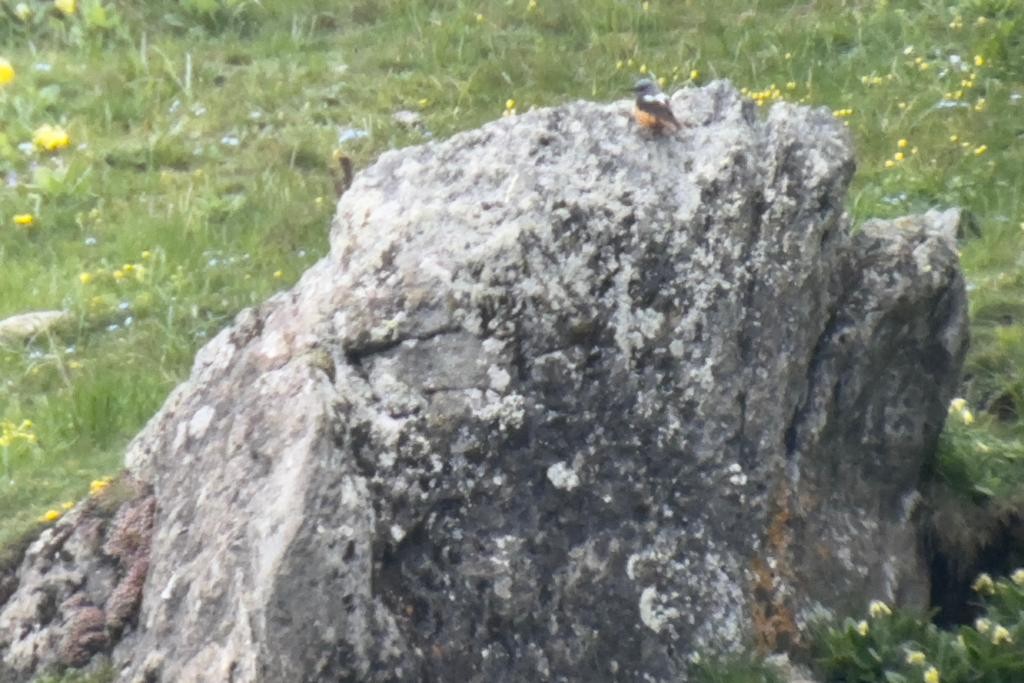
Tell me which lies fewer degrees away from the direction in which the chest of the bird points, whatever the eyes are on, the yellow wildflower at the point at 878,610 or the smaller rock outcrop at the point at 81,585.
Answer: the smaller rock outcrop

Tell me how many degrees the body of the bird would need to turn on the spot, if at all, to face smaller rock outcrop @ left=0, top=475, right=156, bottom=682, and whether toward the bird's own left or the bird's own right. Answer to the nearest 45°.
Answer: approximately 45° to the bird's own left

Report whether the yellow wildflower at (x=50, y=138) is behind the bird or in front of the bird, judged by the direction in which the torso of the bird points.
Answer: in front

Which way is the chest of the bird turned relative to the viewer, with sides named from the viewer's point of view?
facing to the left of the viewer

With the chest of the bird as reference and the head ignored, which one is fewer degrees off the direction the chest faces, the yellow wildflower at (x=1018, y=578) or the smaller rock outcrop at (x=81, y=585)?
the smaller rock outcrop
